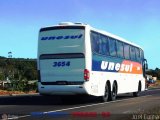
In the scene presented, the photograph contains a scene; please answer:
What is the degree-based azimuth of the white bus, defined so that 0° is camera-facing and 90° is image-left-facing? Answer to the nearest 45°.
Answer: approximately 225°
